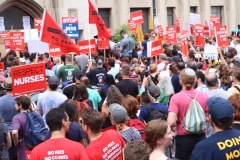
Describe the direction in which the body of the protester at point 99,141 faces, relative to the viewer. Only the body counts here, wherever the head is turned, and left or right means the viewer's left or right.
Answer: facing away from the viewer and to the left of the viewer

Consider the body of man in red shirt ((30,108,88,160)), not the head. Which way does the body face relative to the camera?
away from the camera

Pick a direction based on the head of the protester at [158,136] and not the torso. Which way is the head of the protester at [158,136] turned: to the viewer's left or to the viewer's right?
to the viewer's right

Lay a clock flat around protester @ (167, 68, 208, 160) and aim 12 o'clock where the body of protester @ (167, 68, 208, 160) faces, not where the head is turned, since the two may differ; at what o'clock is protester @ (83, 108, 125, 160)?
protester @ (83, 108, 125, 160) is roughly at 7 o'clock from protester @ (167, 68, 208, 160).

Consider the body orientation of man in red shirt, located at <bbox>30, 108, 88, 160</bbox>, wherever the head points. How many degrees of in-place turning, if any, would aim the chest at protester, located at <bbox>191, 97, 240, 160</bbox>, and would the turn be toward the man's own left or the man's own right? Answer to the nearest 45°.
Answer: approximately 90° to the man's own right

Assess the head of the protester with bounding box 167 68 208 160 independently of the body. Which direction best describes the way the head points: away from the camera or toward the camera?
away from the camera

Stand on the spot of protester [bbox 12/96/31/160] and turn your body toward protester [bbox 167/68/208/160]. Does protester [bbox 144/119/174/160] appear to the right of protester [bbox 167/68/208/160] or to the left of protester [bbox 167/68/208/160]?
right

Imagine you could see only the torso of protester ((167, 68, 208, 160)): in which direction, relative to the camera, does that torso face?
away from the camera

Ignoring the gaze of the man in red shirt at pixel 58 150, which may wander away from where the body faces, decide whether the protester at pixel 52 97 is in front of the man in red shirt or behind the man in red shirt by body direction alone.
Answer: in front

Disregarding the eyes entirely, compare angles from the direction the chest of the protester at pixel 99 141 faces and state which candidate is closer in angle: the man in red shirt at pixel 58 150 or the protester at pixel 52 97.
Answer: the protester
